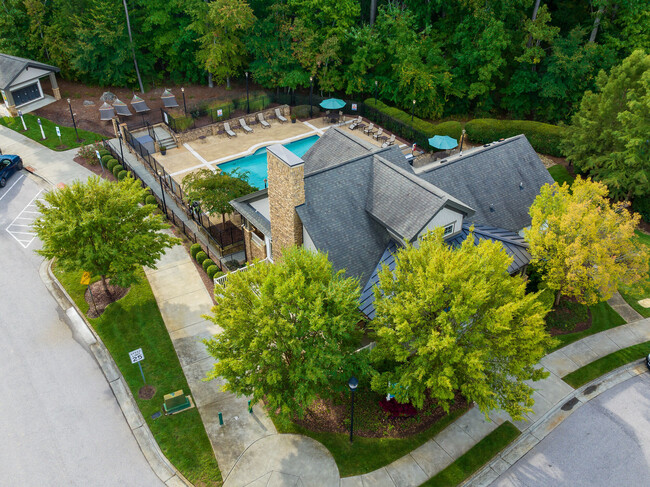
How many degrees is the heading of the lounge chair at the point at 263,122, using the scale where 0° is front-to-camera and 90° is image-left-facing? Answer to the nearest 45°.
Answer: approximately 315°

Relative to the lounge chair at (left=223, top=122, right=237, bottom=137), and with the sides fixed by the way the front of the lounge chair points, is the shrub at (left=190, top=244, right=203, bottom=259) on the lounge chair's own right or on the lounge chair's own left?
on the lounge chair's own right

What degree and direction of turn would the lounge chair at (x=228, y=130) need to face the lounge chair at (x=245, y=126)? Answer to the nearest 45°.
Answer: approximately 90° to its left

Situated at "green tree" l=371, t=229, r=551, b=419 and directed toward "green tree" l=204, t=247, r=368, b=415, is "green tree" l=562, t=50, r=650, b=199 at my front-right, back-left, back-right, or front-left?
back-right

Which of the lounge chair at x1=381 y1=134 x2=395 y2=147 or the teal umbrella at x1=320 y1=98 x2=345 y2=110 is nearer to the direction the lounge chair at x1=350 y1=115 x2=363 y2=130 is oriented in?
the teal umbrella

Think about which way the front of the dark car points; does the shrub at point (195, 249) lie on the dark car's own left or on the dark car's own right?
on the dark car's own right

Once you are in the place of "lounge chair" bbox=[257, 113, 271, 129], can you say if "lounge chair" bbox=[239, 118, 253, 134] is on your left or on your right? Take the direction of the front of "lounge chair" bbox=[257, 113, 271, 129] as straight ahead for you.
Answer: on your right

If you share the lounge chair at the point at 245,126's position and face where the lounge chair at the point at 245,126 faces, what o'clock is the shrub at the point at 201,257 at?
The shrub is roughly at 2 o'clock from the lounge chair.

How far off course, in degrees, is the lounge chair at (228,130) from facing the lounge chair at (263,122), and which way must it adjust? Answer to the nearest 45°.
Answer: approximately 90° to its left
